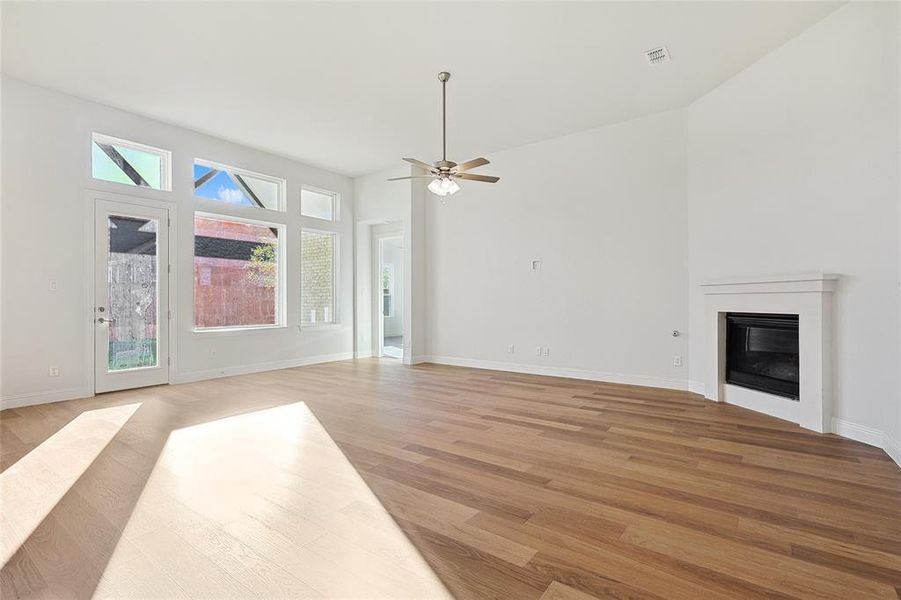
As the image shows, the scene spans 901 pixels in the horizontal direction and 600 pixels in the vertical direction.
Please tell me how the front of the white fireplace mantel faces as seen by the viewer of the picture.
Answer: facing the viewer and to the left of the viewer

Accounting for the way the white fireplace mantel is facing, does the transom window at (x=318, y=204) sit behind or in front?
in front

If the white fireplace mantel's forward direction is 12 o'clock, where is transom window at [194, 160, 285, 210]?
The transom window is roughly at 1 o'clock from the white fireplace mantel.

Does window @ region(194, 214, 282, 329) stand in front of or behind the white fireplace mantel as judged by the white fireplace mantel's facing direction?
in front

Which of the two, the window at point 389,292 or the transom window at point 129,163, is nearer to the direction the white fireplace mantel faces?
the transom window

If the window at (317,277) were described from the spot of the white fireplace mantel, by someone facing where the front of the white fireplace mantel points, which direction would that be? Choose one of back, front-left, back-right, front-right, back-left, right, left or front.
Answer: front-right
